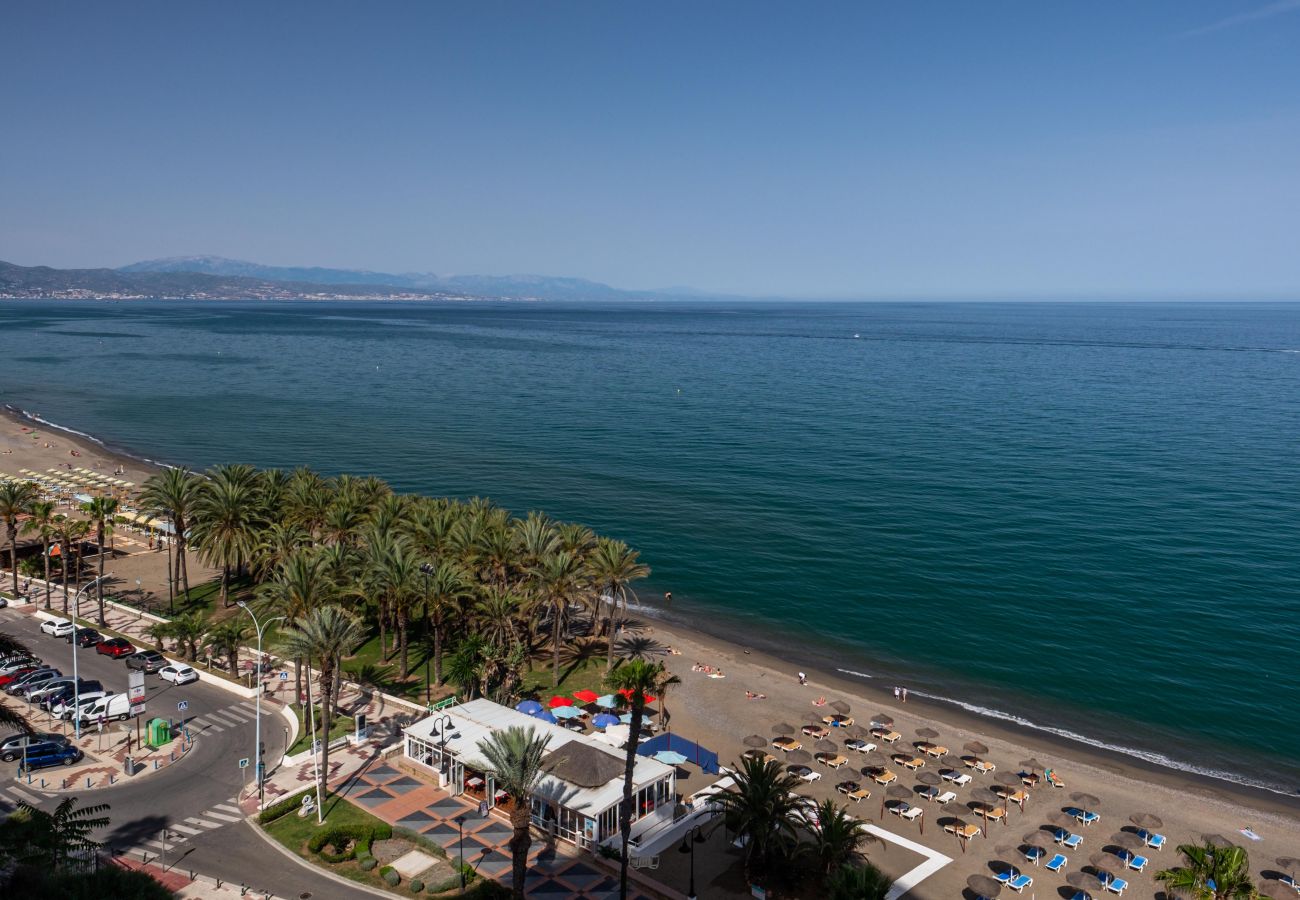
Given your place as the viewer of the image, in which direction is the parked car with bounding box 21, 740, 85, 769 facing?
facing to the right of the viewer

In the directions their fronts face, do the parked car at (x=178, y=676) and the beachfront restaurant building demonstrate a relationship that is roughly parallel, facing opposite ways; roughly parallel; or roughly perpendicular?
roughly perpendicular

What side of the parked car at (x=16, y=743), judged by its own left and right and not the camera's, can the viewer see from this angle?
right

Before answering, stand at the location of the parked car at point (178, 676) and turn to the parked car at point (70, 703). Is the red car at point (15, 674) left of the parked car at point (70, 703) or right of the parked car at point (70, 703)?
right

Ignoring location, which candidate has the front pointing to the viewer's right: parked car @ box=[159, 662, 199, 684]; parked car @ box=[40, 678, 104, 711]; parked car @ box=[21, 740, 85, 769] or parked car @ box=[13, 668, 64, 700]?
parked car @ box=[21, 740, 85, 769]

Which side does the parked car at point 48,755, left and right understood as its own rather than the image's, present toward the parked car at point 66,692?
left

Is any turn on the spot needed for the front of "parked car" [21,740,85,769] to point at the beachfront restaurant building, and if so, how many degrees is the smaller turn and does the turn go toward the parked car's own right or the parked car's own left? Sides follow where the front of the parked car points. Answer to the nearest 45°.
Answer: approximately 45° to the parked car's own right

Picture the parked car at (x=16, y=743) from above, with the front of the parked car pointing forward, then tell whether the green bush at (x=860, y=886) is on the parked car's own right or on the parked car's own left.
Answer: on the parked car's own right

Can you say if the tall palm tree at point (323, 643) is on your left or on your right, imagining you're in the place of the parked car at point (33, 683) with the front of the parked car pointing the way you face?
on your left

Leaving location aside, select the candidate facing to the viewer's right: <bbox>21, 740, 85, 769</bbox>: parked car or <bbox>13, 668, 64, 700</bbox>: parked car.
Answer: <bbox>21, 740, 85, 769</bbox>: parked car

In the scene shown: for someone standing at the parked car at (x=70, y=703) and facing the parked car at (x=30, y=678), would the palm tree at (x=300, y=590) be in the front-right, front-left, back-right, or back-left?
back-right

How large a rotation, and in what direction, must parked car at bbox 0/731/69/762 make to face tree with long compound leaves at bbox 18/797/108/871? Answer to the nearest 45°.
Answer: approximately 90° to its right

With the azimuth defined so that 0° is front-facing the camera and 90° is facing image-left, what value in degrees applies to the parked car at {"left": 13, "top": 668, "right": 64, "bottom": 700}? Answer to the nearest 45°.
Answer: approximately 45°
